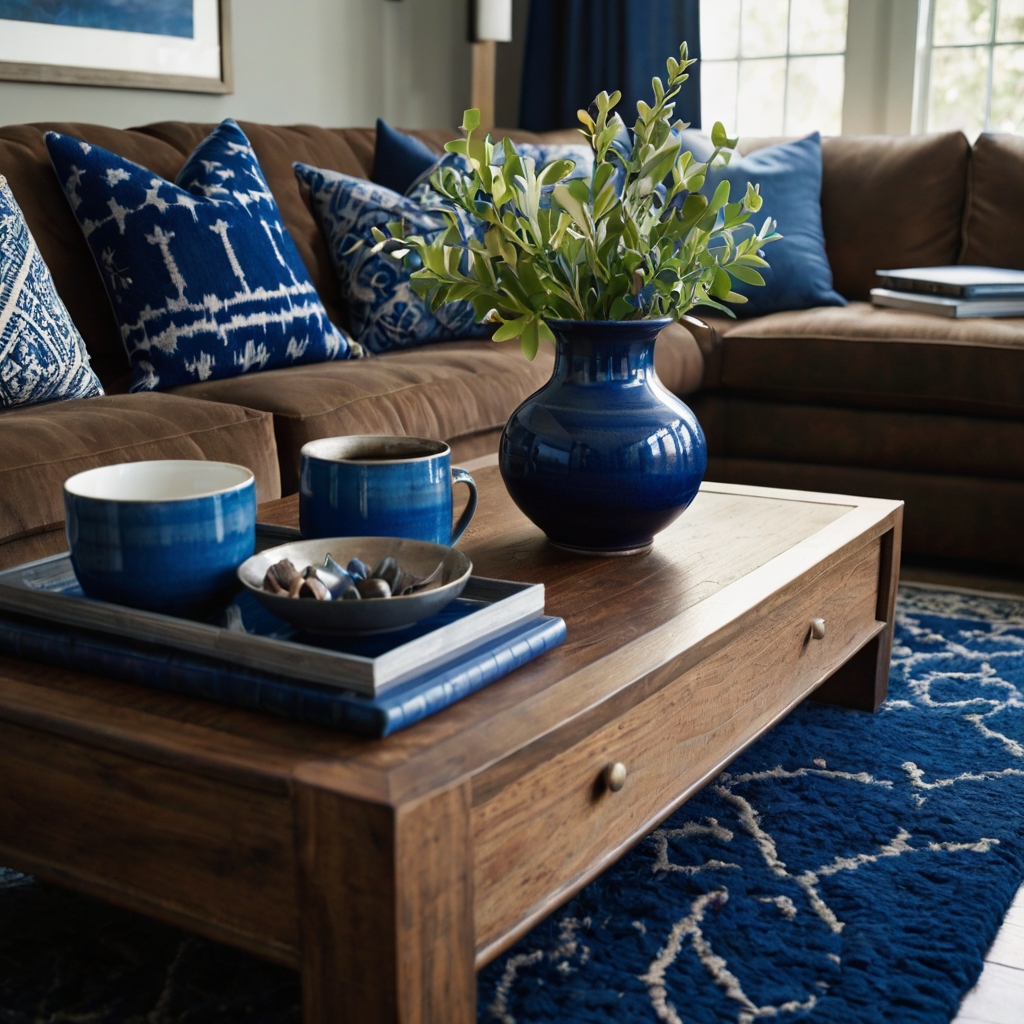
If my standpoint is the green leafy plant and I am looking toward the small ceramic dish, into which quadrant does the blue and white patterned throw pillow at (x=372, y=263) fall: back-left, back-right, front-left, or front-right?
back-right

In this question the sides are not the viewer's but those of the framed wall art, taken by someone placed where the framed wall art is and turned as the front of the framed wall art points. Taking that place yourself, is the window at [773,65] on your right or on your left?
on your left

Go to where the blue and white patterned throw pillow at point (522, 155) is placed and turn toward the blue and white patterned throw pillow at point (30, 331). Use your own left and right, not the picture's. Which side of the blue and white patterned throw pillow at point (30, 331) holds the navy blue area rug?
left

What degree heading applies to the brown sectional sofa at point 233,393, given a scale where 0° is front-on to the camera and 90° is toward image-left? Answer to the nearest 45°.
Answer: approximately 315°

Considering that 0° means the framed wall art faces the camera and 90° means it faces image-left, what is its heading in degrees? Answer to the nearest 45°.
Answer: approximately 315°

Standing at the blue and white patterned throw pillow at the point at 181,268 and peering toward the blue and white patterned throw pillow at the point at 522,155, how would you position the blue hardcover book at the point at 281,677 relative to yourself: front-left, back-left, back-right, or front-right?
back-right

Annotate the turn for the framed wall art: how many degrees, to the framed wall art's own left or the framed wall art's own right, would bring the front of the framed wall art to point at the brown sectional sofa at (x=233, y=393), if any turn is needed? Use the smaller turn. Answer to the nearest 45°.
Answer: approximately 45° to the framed wall art's own left
